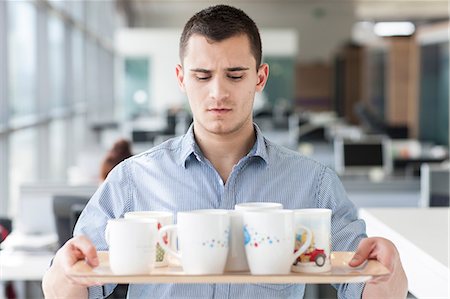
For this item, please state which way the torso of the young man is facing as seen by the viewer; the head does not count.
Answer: toward the camera

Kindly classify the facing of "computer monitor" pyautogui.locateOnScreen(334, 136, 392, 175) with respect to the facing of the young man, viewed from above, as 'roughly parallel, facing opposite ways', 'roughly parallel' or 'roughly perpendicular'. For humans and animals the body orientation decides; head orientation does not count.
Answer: roughly parallel

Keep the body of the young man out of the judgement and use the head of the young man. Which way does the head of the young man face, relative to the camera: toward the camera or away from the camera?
toward the camera

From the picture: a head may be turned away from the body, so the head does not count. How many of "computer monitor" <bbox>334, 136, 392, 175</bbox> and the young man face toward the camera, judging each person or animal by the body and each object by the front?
2

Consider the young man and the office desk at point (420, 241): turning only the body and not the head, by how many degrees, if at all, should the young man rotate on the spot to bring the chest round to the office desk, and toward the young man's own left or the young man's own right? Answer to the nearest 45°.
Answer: approximately 135° to the young man's own left

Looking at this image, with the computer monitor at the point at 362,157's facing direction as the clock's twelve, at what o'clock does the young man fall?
The young man is roughly at 12 o'clock from the computer monitor.

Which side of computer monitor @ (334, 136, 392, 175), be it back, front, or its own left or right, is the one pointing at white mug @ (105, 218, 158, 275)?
front

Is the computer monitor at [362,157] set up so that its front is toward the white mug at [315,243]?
yes

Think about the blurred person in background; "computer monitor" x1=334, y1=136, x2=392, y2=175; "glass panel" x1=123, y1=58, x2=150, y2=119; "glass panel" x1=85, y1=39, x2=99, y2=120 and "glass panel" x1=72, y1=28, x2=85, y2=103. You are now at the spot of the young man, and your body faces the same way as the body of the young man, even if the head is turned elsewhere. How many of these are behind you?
5

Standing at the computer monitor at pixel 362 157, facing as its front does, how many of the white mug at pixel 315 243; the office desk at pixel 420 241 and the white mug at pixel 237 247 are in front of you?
3

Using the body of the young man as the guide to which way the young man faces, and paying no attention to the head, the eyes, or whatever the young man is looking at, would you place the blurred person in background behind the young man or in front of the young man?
behind

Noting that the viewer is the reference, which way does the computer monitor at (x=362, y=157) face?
facing the viewer

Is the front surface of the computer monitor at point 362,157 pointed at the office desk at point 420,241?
yes
